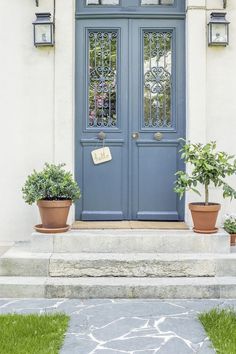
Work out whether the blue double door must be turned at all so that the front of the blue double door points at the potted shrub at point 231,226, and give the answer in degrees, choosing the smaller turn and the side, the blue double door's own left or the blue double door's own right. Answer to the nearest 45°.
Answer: approximately 45° to the blue double door's own left

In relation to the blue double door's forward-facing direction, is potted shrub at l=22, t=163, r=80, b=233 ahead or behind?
ahead

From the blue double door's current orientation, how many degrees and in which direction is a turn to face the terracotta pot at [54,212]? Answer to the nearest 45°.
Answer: approximately 45° to its right

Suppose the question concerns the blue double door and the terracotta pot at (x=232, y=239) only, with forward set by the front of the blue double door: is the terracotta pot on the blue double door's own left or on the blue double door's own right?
on the blue double door's own left

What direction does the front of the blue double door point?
toward the camera

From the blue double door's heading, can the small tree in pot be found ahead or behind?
ahead

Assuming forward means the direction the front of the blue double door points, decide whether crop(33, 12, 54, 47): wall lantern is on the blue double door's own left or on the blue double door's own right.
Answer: on the blue double door's own right
